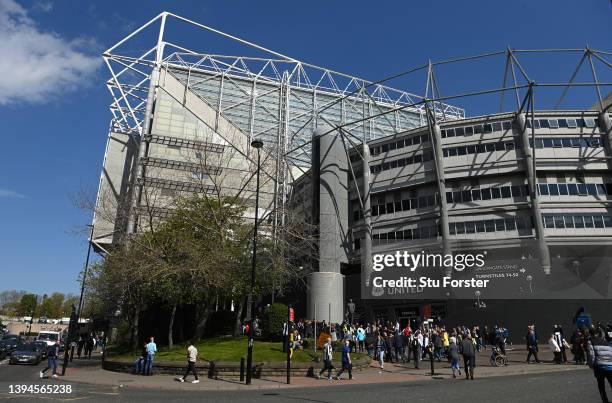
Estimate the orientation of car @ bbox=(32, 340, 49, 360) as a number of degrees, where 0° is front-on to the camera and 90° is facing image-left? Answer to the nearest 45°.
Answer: approximately 0°

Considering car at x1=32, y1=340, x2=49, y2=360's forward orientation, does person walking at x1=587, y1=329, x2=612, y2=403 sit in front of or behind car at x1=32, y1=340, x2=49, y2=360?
in front

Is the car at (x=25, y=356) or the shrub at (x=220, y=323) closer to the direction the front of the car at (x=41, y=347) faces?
the car

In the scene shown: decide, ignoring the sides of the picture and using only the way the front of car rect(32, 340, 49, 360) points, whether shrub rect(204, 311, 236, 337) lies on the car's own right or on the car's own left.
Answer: on the car's own left

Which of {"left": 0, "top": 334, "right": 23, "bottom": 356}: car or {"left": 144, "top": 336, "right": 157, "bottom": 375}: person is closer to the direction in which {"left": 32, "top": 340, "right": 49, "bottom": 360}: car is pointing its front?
the person

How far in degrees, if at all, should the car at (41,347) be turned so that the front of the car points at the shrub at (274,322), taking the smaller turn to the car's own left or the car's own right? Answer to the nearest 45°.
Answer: approximately 45° to the car's own left

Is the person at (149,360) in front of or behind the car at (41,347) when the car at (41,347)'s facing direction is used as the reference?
in front

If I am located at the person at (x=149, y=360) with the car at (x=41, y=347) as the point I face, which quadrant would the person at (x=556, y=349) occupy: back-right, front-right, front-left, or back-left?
back-right

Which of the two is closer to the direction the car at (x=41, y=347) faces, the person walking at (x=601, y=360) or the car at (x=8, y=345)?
the person walking

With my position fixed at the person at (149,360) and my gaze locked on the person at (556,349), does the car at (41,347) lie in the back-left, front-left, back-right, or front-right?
back-left
